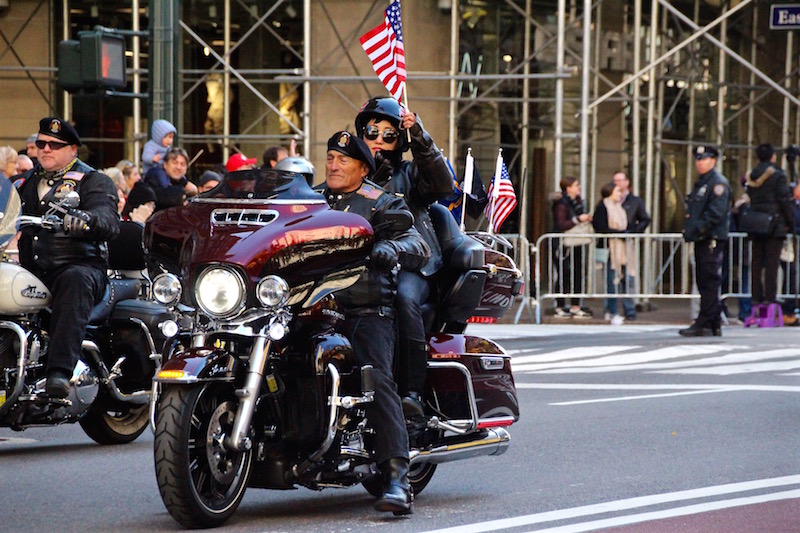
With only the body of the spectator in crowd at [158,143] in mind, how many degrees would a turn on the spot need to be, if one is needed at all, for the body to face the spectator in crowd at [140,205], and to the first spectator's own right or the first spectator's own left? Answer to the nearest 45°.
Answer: approximately 45° to the first spectator's own right

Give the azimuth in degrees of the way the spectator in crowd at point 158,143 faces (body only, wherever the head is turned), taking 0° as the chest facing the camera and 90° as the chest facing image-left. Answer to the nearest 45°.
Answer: approximately 315°

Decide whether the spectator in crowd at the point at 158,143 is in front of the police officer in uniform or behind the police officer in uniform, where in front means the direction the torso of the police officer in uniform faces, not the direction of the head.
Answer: in front

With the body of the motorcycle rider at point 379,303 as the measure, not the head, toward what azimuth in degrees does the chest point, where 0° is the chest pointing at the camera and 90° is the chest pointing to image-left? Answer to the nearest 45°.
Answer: approximately 45°

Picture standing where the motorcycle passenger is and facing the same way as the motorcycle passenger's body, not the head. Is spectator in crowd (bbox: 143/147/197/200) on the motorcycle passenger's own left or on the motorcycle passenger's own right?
on the motorcycle passenger's own right

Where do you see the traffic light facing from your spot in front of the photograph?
facing the viewer and to the right of the viewer

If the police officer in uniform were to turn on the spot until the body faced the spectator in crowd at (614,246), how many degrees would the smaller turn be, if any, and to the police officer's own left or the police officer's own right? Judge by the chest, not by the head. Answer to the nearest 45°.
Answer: approximately 90° to the police officer's own right

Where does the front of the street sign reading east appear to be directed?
toward the camera

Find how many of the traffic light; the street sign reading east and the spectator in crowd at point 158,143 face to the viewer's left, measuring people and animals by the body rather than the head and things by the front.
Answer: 0

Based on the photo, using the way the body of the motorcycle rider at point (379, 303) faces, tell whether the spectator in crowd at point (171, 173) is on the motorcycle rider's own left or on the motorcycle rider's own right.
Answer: on the motorcycle rider's own right
